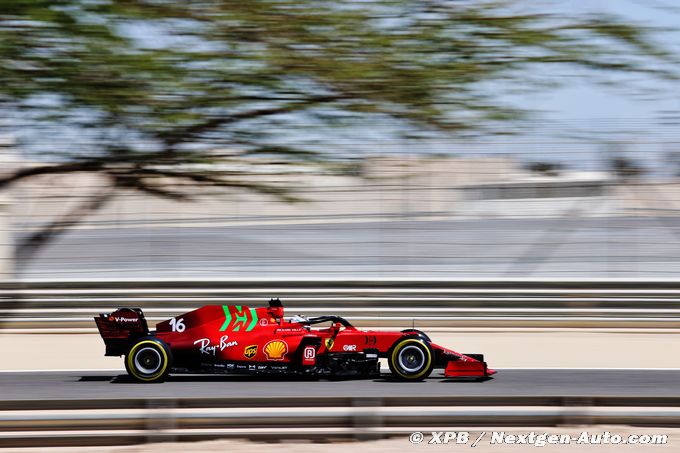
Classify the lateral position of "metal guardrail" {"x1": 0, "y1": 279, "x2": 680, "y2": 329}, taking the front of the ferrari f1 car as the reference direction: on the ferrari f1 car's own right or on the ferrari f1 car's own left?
on the ferrari f1 car's own left

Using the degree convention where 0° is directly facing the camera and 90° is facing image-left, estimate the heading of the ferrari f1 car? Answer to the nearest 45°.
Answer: approximately 270°

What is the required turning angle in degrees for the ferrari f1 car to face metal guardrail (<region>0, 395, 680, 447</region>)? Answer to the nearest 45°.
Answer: approximately 90° to its right
